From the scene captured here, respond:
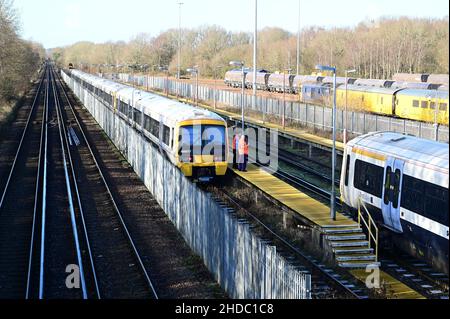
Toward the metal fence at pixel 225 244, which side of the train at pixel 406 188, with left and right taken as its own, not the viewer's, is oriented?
left

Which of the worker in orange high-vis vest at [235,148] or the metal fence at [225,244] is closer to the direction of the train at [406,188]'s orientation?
the worker in orange high-vis vest

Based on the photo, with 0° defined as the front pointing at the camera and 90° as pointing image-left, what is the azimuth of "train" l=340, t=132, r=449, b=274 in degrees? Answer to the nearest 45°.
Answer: approximately 135°
